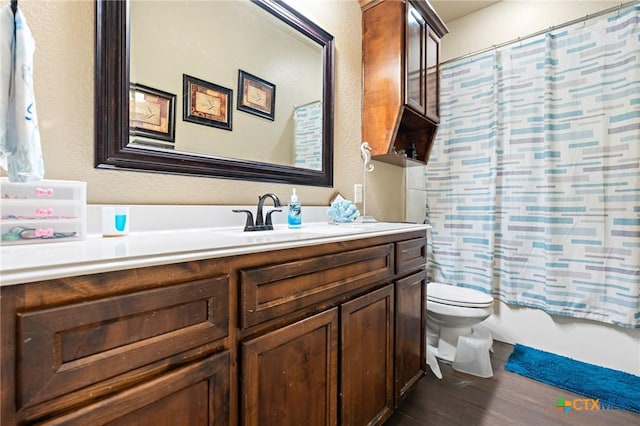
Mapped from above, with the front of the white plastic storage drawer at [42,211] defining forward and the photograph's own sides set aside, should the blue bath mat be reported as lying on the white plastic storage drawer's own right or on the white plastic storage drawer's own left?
on the white plastic storage drawer's own left

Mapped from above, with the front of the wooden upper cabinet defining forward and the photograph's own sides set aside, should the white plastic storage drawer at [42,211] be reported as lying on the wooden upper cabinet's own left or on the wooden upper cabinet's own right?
on the wooden upper cabinet's own right

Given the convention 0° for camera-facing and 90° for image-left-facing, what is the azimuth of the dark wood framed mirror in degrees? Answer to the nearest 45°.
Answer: approximately 315°

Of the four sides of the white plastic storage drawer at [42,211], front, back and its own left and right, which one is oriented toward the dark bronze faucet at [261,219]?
left

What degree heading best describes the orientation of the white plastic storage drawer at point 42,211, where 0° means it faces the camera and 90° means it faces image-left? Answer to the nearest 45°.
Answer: approximately 0°

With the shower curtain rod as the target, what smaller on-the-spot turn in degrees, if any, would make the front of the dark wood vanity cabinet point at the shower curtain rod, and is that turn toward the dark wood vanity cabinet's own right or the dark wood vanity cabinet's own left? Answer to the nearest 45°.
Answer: approximately 45° to the dark wood vanity cabinet's own left

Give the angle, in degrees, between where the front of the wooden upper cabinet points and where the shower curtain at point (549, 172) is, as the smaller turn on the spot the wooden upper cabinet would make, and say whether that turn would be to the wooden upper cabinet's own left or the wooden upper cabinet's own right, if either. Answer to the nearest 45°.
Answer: approximately 90° to the wooden upper cabinet's own left

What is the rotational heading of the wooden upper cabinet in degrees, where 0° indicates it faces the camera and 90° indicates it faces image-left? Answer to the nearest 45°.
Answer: approximately 315°

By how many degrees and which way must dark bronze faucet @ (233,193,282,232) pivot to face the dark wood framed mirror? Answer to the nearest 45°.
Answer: approximately 135° to its right
